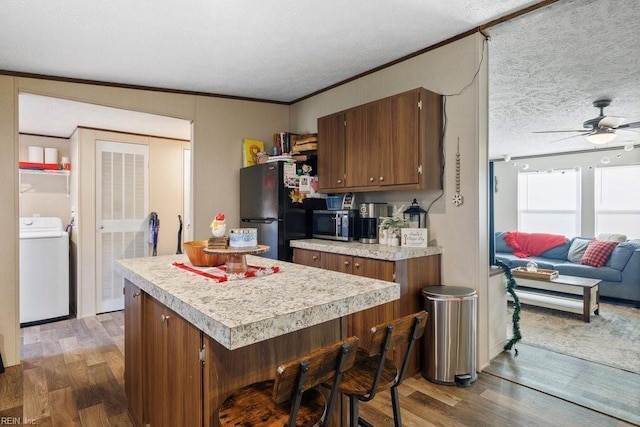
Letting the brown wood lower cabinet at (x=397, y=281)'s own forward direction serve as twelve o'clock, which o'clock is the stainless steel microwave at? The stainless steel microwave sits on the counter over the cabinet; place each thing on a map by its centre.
The stainless steel microwave is roughly at 3 o'clock from the brown wood lower cabinet.

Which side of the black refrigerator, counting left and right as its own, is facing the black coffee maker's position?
left

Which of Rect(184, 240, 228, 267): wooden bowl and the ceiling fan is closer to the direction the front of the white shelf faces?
the wooden bowl

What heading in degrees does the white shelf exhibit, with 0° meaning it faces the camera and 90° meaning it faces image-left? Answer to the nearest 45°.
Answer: approximately 0°

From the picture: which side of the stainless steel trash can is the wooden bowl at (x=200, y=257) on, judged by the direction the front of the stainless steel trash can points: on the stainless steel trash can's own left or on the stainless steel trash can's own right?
on the stainless steel trash can's own right

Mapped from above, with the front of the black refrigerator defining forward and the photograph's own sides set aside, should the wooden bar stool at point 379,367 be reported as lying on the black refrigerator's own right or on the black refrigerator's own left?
on the black refrigerator's own left

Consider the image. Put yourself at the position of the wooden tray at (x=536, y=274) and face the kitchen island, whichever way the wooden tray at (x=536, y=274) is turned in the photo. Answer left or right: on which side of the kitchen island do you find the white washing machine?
right

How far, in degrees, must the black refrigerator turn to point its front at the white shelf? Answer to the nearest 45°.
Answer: approximately 90° to its right

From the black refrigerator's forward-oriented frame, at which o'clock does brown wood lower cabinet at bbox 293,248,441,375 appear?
The brown wood lower cabinet is roughly at 9 o'clock from the black refrigerator.

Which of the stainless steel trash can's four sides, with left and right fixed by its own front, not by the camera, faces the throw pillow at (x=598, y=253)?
left
